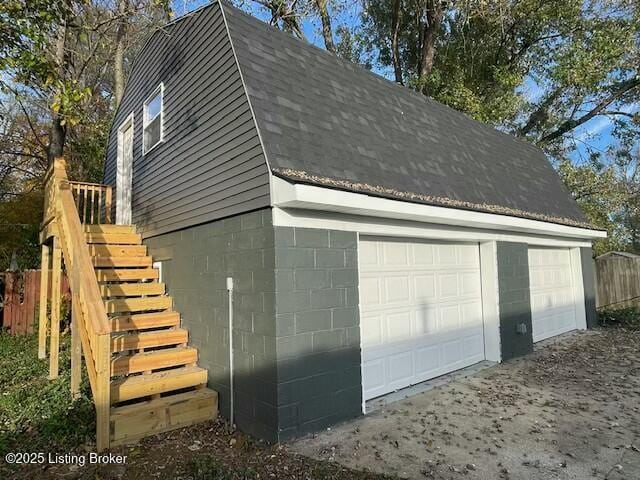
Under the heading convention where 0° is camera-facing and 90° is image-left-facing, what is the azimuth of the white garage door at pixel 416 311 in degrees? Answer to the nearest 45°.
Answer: approximately 315°

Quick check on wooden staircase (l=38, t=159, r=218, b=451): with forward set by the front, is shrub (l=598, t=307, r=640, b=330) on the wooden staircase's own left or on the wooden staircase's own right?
on the wooden staircase's own left

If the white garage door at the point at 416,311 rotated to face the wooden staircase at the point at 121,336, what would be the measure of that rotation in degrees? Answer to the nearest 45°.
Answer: approximately 90° to its right

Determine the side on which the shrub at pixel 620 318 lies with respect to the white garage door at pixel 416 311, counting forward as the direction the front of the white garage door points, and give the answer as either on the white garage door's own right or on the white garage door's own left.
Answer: on the white garage door's own left

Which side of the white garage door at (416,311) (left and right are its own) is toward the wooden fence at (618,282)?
left

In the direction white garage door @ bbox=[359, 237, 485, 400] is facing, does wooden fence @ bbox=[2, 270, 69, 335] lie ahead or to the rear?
to the rear

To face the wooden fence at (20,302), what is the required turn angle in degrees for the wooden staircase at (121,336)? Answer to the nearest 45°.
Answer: approximately 135° to its right

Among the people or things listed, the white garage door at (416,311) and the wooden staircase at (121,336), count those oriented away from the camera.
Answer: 0

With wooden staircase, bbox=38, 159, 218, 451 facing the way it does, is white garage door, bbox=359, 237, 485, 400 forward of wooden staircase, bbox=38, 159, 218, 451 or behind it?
forward

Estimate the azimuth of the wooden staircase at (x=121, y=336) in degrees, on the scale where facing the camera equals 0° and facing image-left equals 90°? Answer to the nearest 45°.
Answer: approximately 315°
